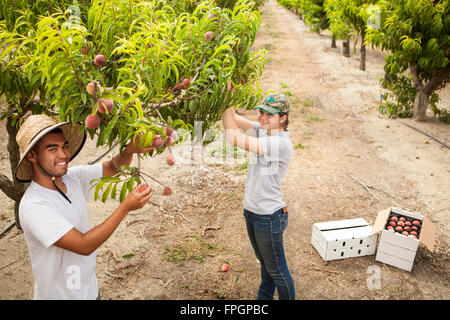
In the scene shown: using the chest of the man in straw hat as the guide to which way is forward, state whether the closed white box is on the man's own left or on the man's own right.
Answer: on the man's own left

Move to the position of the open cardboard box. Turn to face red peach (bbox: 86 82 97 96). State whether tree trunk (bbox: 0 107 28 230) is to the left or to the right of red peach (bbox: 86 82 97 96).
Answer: right

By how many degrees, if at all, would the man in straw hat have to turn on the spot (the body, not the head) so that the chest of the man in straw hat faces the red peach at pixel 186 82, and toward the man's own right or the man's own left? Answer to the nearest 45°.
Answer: approximately 45° to the man's own left

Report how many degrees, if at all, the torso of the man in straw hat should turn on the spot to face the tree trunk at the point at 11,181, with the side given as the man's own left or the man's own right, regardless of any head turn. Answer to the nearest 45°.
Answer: approximately 135° to the man's own left

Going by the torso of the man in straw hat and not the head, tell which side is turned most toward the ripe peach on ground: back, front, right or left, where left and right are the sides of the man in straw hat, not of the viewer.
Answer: left

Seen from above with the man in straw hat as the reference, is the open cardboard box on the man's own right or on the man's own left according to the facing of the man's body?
on the man's own left

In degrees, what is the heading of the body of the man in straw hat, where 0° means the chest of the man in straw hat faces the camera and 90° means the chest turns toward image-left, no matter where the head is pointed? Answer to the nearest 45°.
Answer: approximately 315°
